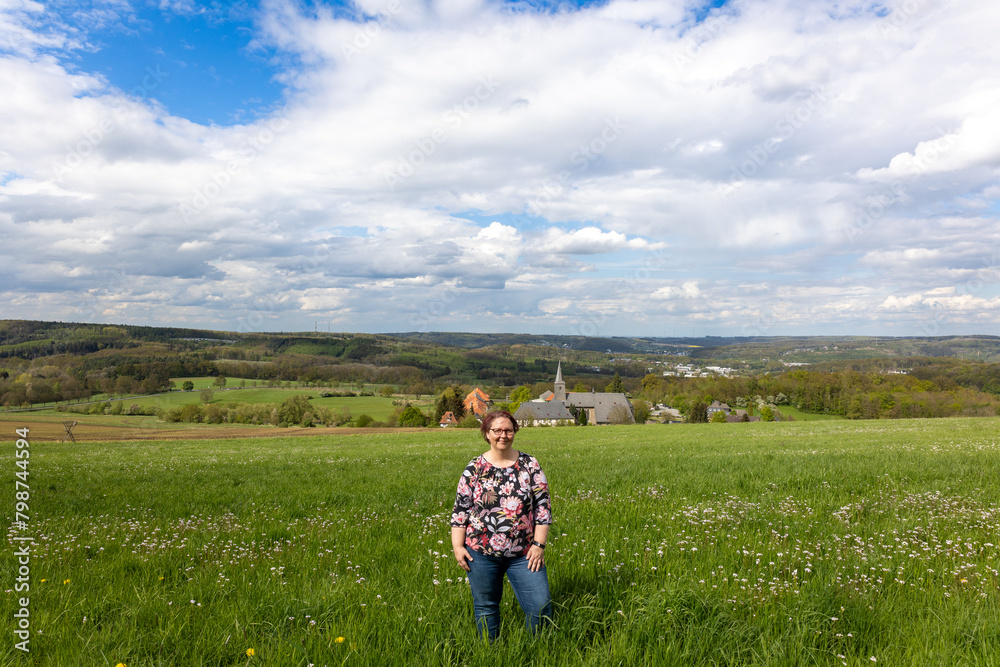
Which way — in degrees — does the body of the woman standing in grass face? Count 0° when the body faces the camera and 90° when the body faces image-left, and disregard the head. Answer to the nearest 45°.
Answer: approximately 0°
